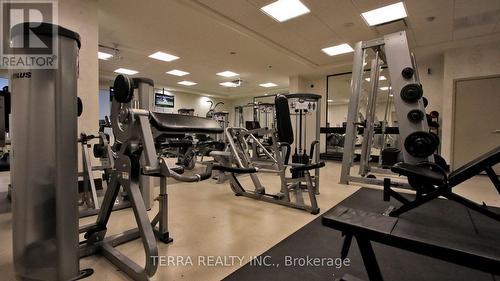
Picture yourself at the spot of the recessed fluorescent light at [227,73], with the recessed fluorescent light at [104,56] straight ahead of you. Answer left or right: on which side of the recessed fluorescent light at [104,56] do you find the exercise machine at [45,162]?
left

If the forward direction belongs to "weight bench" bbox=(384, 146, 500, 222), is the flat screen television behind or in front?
in front

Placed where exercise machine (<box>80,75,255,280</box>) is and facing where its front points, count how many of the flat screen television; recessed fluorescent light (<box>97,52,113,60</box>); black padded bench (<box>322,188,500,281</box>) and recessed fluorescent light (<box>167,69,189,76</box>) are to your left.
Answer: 3

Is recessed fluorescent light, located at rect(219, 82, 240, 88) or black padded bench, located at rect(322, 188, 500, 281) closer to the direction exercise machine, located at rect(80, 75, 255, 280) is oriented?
the black padded bench

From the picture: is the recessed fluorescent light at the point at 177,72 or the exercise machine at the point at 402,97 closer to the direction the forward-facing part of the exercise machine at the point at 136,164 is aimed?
the exercise machine

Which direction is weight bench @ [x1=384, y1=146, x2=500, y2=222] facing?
to the viewer's left

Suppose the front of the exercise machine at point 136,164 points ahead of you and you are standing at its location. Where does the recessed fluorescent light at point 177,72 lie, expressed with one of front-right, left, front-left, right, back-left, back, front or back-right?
left

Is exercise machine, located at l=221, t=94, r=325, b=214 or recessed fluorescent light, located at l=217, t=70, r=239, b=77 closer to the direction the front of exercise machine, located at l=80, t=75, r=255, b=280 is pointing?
the exercise machine

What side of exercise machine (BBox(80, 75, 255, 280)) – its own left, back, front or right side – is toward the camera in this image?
right

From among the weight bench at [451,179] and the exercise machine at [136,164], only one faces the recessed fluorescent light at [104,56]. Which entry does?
the weight bench
